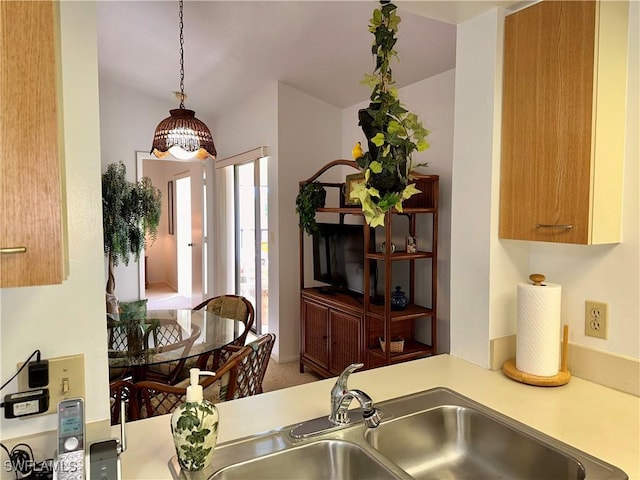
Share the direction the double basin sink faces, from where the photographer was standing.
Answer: facing the viewer and to the right of the viewer

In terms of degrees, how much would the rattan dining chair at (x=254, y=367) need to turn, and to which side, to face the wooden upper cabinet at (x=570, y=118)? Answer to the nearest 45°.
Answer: approximately 180°

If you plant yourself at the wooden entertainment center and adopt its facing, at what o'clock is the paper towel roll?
The paper towel roll is roughly at 10 o'clock from the wooden entertainment center.

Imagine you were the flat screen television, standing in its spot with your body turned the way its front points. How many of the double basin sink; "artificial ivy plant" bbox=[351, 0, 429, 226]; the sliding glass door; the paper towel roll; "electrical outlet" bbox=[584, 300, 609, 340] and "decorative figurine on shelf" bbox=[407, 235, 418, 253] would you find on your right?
1

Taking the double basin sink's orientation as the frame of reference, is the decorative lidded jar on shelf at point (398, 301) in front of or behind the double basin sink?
behind

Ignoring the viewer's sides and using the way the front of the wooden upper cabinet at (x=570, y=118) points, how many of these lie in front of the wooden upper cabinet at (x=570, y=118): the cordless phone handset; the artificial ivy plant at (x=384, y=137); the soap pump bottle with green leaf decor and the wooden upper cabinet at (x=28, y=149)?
4

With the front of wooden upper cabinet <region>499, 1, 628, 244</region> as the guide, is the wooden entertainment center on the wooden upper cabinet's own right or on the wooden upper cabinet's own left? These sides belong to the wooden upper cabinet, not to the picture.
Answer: on the wooden upper cabinet's own right

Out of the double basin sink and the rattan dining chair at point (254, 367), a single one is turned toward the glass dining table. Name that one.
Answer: the rattan dining chair

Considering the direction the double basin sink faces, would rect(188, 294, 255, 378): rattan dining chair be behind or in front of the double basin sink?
behind

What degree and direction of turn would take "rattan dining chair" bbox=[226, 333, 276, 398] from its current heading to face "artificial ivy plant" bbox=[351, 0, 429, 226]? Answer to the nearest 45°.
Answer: approximately 135° to its left

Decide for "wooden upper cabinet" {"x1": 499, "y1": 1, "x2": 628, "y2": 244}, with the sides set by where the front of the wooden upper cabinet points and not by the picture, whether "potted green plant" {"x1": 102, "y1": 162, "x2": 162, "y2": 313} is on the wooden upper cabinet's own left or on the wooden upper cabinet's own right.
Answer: on the wooden upper cabinet's own right

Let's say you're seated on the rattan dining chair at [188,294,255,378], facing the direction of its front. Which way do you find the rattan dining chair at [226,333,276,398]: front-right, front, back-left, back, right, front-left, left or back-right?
front-left

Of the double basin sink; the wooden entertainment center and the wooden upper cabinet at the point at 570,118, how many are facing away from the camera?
0

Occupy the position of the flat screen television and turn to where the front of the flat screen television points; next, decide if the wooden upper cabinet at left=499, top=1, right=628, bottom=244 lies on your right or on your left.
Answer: on your left

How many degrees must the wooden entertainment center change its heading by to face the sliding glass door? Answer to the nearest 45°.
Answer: approximately 90° to its right

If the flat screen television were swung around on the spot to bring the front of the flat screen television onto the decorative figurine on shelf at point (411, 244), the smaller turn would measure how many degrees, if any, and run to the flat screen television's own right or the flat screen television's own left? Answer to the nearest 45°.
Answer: approximately 90° to the flat screen television's own left
